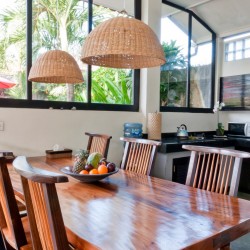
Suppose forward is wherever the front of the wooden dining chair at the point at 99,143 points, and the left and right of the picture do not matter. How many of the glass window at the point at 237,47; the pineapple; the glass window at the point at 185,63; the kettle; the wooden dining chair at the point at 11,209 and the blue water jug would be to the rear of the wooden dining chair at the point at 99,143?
4

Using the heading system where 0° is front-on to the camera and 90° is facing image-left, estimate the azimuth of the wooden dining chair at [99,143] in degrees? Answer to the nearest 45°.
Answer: approximately 45°

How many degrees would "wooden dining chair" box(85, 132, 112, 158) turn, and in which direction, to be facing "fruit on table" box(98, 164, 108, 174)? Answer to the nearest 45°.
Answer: approximately 45° to its left

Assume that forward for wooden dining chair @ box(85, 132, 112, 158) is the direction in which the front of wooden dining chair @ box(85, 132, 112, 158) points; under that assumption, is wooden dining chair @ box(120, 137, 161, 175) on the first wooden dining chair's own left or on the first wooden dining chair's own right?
on the first wooden dining chair's own left

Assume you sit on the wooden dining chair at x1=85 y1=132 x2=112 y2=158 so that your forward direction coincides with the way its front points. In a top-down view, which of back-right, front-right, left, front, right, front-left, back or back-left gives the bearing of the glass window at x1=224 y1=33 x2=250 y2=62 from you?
back

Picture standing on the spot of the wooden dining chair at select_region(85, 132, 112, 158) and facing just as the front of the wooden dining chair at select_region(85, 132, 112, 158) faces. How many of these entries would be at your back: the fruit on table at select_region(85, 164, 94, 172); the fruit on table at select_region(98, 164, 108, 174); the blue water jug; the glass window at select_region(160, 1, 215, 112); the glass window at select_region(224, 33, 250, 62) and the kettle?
4
